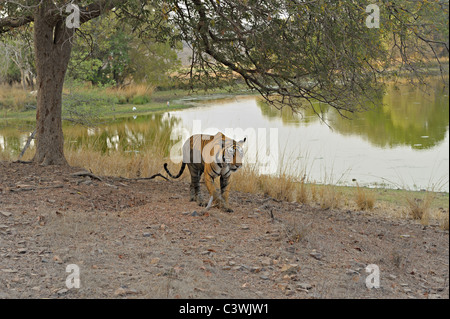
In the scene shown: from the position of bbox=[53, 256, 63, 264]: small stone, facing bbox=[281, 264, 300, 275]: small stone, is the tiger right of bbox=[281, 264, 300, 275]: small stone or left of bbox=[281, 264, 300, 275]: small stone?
left

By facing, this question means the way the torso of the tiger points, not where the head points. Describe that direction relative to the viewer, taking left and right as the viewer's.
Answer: facing the viewer and to the right of the viewer

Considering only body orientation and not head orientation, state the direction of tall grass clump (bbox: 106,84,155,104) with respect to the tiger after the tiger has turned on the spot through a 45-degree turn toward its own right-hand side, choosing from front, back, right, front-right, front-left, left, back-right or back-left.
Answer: back

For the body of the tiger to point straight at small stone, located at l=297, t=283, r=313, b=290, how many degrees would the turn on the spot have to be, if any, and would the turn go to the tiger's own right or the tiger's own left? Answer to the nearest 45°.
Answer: approximately 45° to the tiger's own right

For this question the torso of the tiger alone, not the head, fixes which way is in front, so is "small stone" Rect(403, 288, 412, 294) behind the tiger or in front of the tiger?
in front

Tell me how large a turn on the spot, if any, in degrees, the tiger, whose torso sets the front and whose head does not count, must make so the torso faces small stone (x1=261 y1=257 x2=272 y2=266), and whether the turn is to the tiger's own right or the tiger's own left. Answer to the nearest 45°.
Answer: approximately 45° to the tiger's own right

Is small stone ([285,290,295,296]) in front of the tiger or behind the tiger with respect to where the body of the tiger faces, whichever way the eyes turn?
in front

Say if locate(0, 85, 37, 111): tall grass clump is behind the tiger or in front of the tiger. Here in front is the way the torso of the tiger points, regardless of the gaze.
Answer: behind

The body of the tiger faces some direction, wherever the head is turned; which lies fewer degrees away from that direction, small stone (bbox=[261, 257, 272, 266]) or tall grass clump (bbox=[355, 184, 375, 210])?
the small stone

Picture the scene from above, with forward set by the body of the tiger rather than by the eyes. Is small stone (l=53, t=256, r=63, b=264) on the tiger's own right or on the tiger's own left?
on the tiger's own right

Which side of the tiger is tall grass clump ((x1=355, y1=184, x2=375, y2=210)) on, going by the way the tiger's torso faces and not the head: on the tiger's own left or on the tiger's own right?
on the tiger's own left
